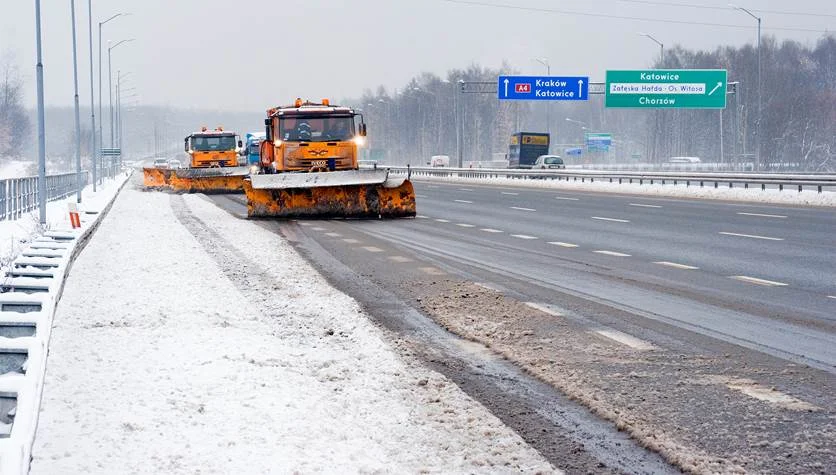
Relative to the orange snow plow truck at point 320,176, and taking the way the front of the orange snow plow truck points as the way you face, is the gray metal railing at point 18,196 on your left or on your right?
on your right

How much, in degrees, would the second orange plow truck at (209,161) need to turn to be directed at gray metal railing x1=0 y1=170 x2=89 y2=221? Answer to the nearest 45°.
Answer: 0° — it already faces it

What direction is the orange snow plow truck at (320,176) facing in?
toward the camera

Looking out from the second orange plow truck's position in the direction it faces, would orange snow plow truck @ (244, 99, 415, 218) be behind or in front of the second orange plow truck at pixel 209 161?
in front

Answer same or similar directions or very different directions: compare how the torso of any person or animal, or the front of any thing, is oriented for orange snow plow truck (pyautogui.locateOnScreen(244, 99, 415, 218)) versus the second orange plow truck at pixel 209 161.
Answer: same or similar directions

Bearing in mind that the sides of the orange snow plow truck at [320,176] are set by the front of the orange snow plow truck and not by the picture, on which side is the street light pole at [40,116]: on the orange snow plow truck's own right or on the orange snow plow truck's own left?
on the orange snow plow truck's own right

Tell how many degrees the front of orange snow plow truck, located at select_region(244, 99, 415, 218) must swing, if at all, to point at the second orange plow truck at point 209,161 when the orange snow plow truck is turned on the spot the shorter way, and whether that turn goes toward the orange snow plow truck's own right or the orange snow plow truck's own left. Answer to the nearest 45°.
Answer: approximately 180°

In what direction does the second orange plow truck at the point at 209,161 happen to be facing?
toward the camera
